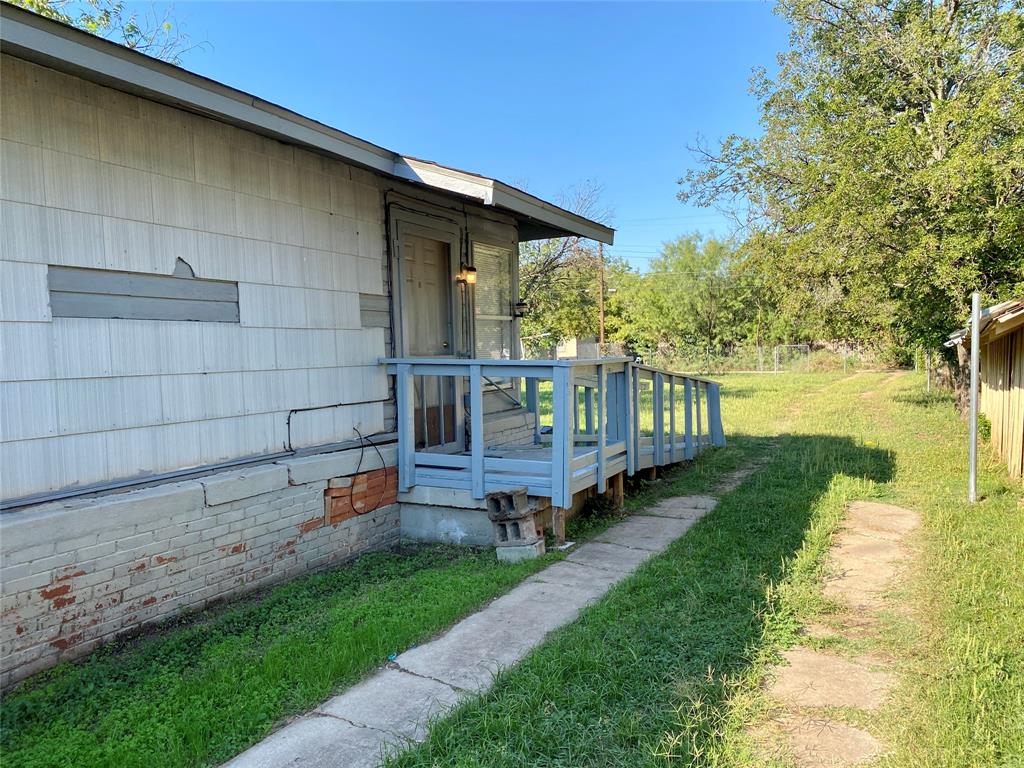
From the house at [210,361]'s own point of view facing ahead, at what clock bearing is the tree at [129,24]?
The tree is roughly at 7 o'clock from the house.

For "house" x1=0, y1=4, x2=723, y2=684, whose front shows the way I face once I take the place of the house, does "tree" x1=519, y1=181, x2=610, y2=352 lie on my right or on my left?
on my left

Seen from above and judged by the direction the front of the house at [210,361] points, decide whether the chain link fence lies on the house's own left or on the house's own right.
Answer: on the house's own left

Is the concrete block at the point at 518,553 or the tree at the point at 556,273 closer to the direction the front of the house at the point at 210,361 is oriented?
the concrete block

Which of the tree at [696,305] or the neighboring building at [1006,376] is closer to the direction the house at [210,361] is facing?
the neighboring building

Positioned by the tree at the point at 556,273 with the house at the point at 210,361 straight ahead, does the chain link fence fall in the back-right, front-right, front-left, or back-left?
back-left

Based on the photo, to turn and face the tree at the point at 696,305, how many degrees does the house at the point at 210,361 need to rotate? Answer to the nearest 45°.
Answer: approximately 90° to its left

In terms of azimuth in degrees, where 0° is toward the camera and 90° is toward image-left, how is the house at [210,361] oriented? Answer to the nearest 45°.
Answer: approximately 315°

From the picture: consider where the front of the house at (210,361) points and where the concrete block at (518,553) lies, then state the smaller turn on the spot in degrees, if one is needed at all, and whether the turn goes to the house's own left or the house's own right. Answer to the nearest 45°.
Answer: approximately 45° to the house's own left

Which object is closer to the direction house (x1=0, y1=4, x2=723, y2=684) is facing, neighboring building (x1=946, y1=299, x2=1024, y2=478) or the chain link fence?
the neighboring building

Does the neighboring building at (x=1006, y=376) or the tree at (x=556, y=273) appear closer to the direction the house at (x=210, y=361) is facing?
the neighboring building
